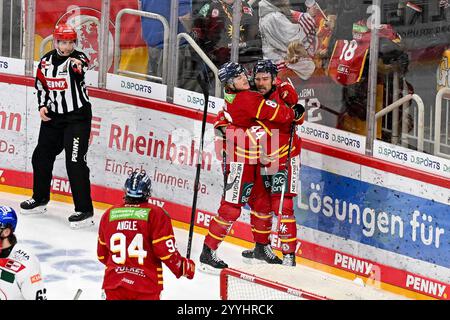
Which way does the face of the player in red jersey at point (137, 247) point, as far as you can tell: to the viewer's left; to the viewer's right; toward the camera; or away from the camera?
away from the camera

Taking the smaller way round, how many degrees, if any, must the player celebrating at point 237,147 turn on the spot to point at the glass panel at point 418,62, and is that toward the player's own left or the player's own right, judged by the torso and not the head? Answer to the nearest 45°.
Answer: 0° — they already face it
